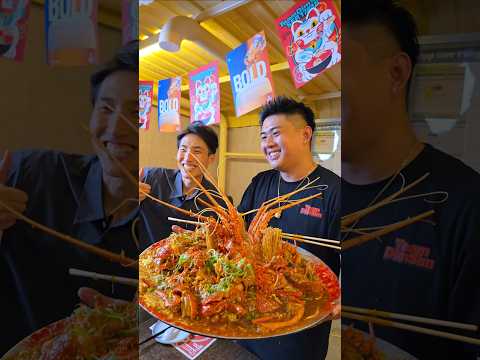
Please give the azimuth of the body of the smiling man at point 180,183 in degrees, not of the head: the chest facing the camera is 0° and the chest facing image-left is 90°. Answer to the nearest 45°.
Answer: approximately 0°

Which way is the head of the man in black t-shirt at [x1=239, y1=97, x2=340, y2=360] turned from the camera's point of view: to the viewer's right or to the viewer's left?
to the viewer's left
